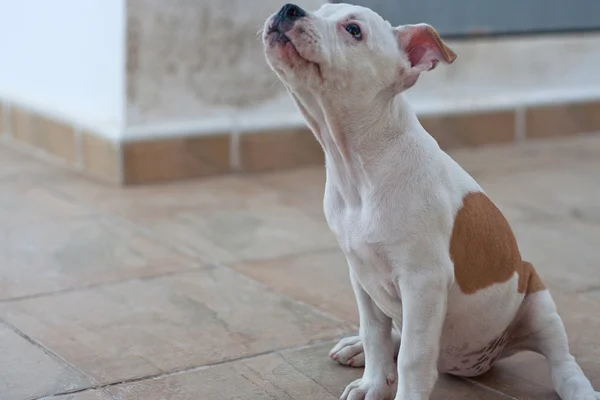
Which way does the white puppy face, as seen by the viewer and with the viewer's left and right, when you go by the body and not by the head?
facing the viewer and to the left of the viewer
